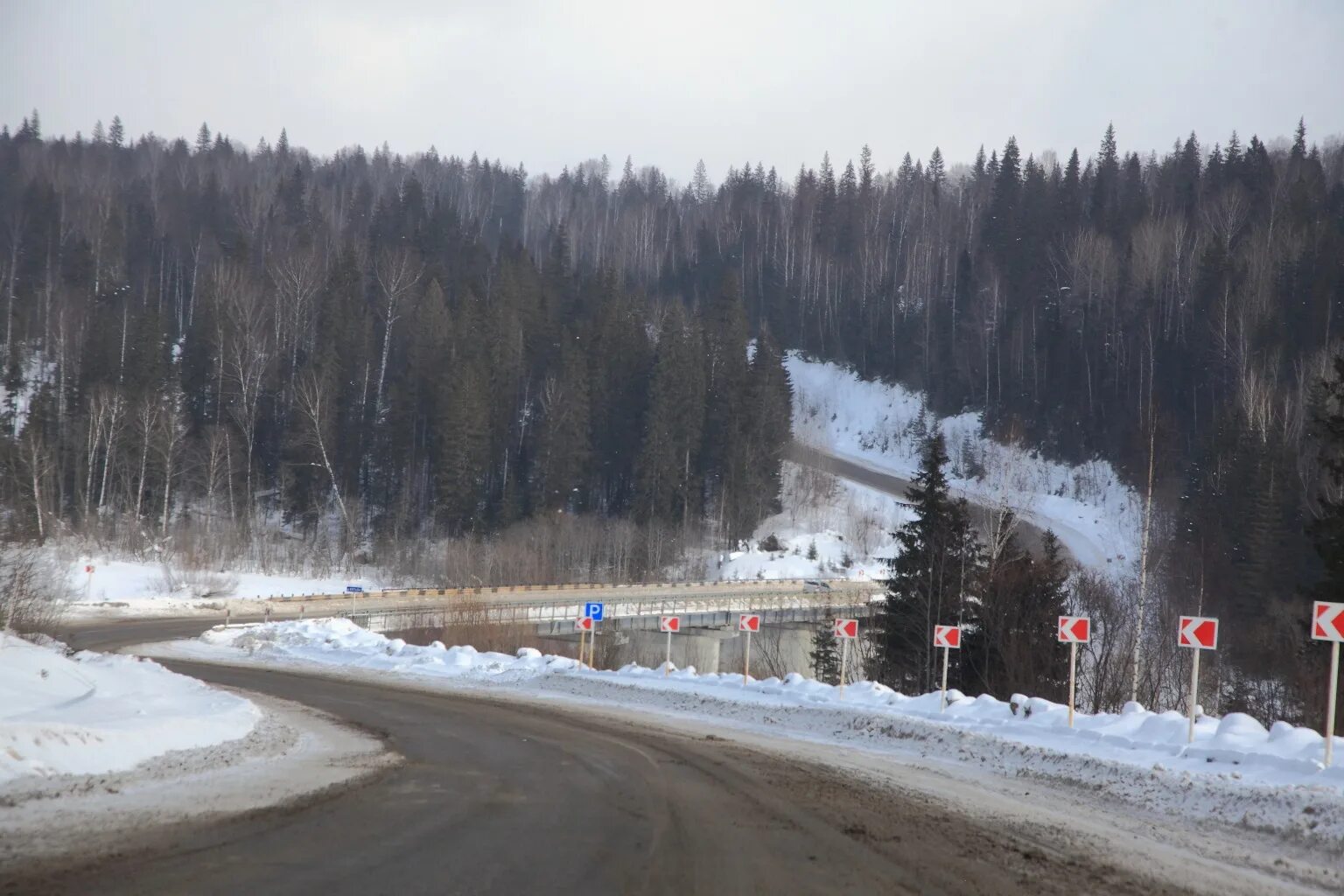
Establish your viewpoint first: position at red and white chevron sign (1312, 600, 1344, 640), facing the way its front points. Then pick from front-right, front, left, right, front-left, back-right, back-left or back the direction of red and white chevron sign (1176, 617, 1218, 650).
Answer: back-right

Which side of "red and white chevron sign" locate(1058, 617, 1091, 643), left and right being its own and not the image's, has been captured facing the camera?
front

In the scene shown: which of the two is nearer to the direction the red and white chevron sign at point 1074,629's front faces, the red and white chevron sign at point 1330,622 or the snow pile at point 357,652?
the red and white chevron sign

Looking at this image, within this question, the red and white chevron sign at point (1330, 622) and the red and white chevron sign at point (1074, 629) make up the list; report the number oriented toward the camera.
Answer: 2

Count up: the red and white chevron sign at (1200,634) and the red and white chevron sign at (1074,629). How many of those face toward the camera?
2

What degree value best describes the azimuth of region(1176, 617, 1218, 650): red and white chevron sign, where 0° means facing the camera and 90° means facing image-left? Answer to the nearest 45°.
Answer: approximately 0°

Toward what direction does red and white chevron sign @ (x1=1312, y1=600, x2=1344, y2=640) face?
toward the camera

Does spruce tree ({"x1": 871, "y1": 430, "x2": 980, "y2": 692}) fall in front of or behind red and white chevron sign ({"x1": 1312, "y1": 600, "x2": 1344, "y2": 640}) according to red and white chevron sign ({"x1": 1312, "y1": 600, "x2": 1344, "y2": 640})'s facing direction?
behind
